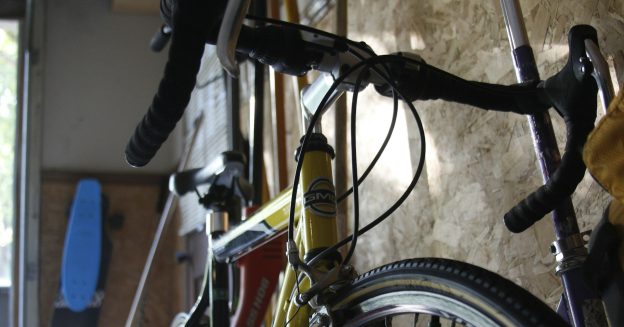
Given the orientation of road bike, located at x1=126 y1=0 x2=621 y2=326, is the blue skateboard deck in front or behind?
behind

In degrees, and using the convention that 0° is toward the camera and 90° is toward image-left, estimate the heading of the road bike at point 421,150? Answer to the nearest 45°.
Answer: approximately 315°
